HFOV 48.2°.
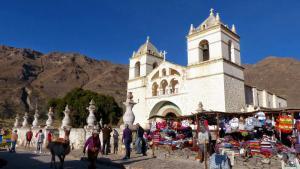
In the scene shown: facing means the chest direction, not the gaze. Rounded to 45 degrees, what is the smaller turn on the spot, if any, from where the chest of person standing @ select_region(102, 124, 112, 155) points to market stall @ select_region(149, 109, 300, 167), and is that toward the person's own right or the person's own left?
approximately 90° to the person's own right

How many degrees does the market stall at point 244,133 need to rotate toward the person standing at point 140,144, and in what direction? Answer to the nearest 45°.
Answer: approximately 45° to its right

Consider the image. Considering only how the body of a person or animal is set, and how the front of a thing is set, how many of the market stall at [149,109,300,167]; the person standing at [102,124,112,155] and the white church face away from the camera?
1

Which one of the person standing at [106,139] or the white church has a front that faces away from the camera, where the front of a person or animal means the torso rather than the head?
the person standing

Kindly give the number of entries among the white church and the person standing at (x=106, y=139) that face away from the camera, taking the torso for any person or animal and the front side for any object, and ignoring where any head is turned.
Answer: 1

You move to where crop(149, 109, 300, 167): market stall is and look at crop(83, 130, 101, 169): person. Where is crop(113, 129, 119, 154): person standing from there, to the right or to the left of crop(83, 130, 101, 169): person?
right

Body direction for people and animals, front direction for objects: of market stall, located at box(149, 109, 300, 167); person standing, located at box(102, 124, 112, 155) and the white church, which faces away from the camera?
the person standing

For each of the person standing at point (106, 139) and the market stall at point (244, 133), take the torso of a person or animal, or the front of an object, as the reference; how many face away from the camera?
1

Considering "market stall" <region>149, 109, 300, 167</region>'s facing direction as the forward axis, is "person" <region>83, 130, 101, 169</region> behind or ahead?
ahead

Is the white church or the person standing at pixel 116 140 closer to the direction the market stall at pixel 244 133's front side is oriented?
the person standing

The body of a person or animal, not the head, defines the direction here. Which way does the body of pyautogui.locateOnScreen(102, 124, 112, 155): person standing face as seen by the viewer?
away from the camera

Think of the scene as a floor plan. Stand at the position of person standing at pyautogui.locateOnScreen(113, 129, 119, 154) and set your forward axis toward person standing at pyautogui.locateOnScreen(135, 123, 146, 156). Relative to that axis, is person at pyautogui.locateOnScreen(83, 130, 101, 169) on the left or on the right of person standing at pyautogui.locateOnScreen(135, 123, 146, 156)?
right
